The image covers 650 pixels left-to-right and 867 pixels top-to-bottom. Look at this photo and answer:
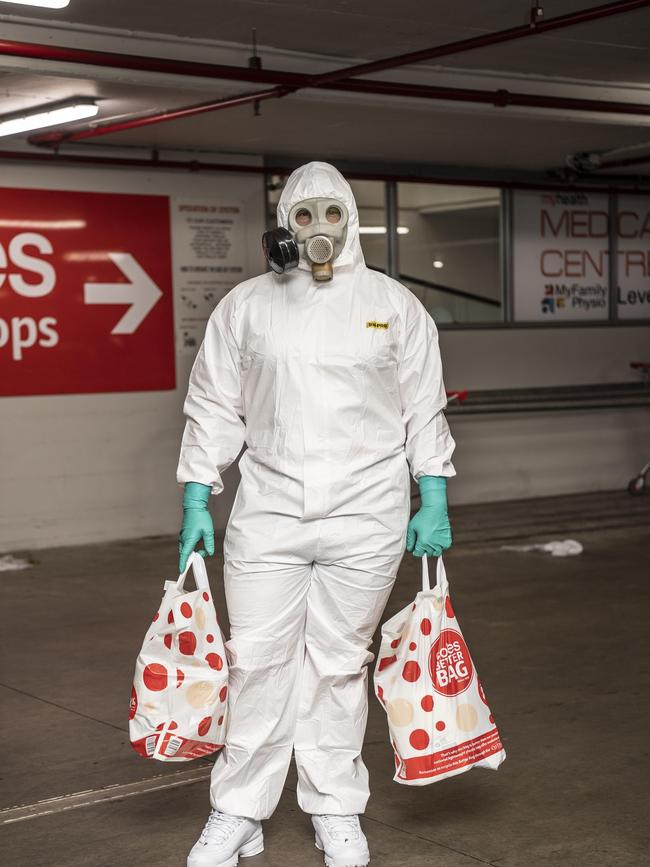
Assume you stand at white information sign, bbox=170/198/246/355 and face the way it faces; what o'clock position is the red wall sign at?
The red wall sign is roughly at 2 o'clock from the white information sign.

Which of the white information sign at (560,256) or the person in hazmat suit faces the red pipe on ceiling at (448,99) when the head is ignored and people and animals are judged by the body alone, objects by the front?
the white information sign

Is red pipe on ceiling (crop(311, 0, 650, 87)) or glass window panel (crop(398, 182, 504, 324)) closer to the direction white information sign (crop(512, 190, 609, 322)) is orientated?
the red pipe on ceiling

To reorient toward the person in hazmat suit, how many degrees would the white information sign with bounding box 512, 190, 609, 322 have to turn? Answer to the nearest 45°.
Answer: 0° — it already faces them

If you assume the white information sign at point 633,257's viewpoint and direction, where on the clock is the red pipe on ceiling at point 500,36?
The red pipe on ceiling is roughly at 12 o'clock from the white information sign.

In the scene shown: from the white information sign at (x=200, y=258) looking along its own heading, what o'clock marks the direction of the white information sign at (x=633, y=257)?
the white information sign at (x=633, y=257) is roughly at 8 o'clock from the white information sign at (x=200, y=258).

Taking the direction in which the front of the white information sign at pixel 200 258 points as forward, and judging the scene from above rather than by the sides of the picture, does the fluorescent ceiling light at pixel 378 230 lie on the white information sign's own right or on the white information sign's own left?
on the white information sign's own left

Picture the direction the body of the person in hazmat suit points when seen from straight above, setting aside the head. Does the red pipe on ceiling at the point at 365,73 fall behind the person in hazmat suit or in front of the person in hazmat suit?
behind

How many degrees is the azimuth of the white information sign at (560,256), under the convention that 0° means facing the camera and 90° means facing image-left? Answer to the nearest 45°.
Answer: approximately 0°

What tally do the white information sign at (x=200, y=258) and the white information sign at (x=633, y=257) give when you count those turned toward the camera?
2
